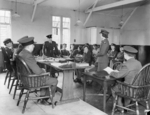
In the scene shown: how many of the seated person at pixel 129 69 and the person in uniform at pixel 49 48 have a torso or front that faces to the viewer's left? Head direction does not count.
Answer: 1

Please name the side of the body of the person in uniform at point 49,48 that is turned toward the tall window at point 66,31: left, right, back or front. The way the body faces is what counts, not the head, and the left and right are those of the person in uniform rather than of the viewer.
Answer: back

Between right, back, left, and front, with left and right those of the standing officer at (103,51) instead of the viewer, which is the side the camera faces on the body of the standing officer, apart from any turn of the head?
left

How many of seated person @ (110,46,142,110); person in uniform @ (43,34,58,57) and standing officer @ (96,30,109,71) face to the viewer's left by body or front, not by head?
2

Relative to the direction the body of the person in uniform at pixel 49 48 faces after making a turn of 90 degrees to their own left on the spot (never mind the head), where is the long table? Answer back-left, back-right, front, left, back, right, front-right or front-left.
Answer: right

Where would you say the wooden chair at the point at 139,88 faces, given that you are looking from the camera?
facing away from the viewer and to the left of the viewer

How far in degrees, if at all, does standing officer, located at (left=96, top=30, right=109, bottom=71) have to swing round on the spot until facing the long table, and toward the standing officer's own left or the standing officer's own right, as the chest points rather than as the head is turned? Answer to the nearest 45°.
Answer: approximately 45° to the standing officer's own left

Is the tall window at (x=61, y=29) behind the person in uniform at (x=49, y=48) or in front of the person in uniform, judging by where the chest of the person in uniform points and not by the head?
behind

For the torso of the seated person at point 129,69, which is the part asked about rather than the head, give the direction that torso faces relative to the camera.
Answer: to the viewer's left

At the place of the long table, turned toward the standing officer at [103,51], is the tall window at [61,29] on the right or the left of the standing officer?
left

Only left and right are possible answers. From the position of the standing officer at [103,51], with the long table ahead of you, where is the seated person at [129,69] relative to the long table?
left

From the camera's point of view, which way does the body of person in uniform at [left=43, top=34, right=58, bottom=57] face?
toward the camera
